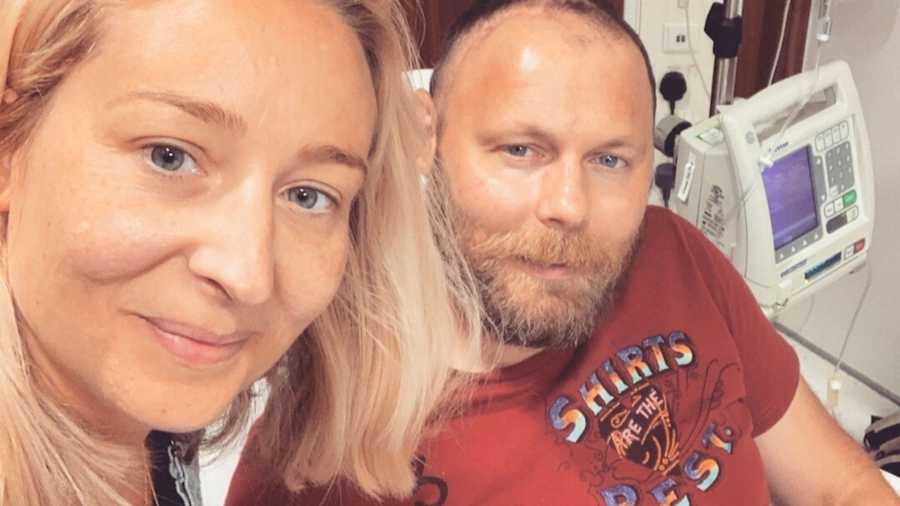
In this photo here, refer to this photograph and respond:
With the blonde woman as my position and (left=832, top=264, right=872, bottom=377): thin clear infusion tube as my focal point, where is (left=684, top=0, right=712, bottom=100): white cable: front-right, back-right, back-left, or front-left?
front-left

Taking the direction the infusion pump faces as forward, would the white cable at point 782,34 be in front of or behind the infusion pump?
behind

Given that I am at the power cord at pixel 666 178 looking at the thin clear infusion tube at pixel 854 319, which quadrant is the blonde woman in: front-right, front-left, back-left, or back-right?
back-right
